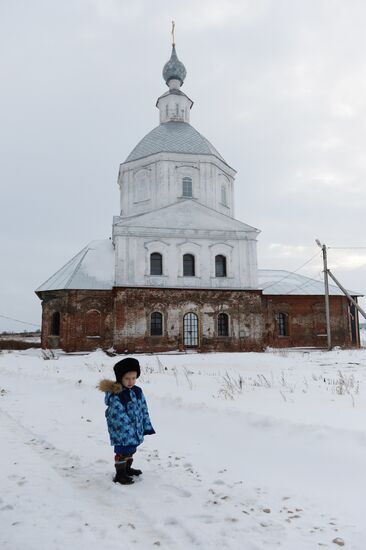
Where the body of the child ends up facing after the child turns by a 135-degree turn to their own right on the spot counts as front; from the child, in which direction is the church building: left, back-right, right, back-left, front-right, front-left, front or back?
right

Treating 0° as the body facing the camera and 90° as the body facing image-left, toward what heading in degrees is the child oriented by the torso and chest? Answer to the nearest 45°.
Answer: approximately 315°
